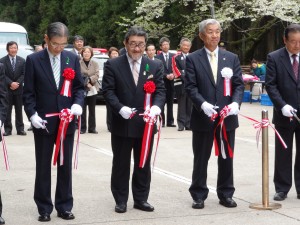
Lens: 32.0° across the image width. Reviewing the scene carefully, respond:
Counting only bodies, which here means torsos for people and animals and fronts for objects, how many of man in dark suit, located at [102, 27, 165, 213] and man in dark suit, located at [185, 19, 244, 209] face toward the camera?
2

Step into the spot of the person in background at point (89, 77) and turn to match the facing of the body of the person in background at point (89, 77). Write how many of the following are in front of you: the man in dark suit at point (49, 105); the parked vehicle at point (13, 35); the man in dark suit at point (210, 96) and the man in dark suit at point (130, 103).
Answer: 3

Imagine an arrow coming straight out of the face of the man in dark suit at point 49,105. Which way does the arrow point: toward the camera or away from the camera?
toward the camera

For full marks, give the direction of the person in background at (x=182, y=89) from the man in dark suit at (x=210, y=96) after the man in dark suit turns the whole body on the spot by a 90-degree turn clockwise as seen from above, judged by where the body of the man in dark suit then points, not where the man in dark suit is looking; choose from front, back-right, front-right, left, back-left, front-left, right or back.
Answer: right

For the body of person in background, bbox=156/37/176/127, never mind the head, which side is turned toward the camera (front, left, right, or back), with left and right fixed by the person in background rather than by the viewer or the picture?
front

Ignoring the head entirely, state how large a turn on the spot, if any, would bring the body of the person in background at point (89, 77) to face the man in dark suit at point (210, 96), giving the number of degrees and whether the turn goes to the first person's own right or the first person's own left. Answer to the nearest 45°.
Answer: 0° — they already face them

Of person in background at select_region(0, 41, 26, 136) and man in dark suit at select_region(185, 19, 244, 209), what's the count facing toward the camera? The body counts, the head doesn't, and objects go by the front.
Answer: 2

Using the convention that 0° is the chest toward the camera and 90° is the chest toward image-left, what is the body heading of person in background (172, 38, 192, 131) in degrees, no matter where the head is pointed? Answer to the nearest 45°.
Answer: approximately 0°

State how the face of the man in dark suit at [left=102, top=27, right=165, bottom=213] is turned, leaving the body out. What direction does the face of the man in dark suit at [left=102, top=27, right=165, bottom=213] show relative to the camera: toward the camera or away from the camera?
toward the camera

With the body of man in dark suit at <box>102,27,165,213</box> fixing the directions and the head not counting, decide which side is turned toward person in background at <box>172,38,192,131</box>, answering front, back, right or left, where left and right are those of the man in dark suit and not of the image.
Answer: back

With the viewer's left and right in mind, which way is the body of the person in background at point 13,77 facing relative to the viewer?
facing the viewer

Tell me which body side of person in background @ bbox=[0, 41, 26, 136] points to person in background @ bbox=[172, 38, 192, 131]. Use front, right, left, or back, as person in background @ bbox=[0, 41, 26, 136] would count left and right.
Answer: left

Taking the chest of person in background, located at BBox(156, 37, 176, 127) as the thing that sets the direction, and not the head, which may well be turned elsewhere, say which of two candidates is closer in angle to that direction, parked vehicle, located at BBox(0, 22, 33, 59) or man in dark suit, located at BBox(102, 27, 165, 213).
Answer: the man in dark suit

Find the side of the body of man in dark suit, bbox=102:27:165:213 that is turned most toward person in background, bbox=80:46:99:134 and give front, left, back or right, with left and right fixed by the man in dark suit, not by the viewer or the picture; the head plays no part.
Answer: back

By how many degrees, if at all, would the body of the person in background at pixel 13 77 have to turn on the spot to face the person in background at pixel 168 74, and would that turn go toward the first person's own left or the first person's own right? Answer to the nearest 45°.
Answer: approximately 90° to the first person's own left

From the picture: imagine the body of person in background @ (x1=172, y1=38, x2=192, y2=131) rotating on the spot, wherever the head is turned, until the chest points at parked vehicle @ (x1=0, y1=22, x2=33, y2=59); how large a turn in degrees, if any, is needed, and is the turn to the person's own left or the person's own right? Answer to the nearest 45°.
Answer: approximately 135° to the person's own right

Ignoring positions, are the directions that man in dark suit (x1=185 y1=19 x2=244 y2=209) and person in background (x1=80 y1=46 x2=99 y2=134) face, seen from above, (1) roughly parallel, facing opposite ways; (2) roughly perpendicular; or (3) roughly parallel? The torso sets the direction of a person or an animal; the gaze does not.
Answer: roughly parallel

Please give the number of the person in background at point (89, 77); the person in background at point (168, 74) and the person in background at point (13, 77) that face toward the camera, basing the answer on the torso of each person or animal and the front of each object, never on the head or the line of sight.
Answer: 3
